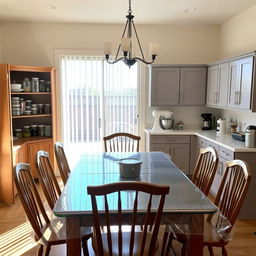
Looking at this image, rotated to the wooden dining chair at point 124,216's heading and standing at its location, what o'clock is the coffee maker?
The coffee maker is roughly at 1 o'clock from the wooden dining chair.

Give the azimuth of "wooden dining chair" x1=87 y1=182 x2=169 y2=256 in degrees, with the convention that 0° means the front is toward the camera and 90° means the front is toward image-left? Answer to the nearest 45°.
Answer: approximately 180°

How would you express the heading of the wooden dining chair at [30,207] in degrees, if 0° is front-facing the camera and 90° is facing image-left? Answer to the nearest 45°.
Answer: approximately 270°

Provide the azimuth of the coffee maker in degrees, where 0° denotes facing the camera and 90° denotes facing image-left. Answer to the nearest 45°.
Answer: approximately 0°

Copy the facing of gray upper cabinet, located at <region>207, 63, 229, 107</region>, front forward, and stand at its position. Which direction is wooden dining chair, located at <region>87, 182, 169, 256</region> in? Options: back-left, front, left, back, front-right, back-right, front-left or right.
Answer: front-left

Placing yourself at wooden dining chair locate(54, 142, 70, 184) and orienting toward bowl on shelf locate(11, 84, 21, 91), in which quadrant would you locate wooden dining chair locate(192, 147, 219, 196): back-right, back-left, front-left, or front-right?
back-right

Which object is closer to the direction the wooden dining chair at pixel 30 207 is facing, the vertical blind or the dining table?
the dining table

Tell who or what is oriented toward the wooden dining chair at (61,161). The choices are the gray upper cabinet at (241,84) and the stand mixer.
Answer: the gray upper cabinet

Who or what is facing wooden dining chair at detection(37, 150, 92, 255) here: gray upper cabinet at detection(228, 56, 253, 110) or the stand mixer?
the gray upper cabinet

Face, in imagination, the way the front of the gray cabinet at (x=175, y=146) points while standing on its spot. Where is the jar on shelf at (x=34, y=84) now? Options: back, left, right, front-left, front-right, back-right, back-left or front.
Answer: right

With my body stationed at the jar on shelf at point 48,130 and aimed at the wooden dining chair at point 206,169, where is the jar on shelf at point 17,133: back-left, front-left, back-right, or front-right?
back-right
